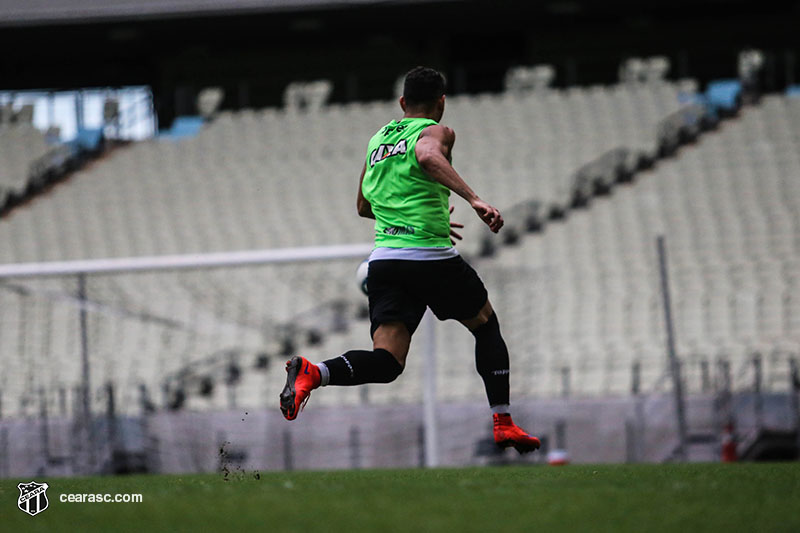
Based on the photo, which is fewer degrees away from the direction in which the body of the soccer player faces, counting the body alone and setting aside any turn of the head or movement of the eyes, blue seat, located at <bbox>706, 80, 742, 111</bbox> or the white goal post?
the blue seat

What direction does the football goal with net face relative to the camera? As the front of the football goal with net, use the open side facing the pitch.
toward the camera

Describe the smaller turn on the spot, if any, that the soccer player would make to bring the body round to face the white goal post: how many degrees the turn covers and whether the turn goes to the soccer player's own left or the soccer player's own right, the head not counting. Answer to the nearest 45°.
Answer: approximately 45° to the soccer player's own left

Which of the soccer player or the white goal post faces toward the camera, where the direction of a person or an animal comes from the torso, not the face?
the white goal post

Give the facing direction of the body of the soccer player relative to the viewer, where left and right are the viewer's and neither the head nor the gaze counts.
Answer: facing away from the viewer and to the right of the viewer

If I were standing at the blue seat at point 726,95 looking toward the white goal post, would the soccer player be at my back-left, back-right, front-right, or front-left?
front-left

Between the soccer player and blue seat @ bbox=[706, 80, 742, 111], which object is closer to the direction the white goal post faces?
the soccer player

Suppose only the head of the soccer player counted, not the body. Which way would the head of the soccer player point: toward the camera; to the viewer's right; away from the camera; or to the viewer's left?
away from the camera

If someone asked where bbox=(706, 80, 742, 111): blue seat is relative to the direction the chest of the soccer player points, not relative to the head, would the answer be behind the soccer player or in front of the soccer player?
in front

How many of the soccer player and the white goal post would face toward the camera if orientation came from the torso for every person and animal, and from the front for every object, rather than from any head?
1

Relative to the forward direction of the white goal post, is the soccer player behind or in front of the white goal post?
in front

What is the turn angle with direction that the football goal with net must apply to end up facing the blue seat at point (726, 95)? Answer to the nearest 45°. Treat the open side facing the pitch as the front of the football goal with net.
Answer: approximately 135° to its left

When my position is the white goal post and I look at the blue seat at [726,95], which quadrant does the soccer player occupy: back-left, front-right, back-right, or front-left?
back-right
